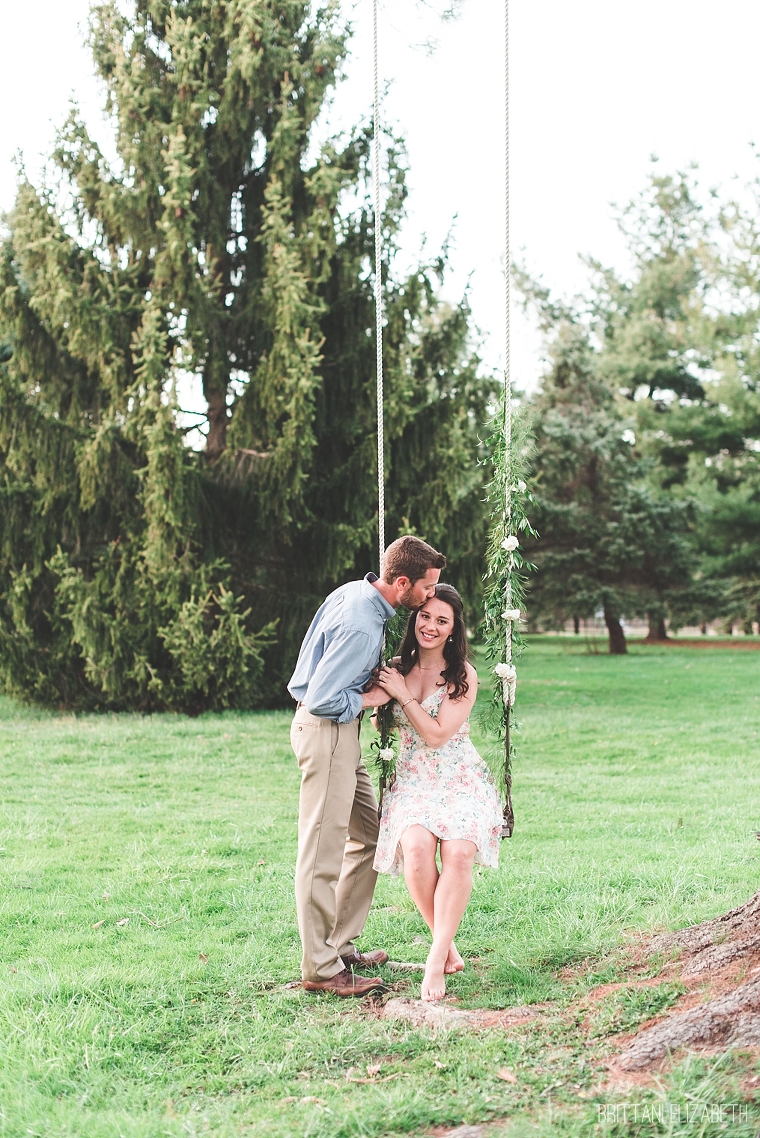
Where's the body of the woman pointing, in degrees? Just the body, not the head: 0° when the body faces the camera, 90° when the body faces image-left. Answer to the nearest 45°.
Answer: approximately 0°

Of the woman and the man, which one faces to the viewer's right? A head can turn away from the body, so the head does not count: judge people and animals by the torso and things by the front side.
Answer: the man

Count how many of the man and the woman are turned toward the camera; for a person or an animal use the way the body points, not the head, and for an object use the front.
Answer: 1

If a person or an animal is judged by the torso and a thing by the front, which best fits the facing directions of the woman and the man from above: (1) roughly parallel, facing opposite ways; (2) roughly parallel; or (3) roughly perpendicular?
roughly perpendicular

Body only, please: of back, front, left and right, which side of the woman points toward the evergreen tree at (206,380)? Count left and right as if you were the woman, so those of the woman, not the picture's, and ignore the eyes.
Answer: back

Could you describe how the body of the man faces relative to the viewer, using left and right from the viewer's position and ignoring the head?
facing to the right of the viewer
